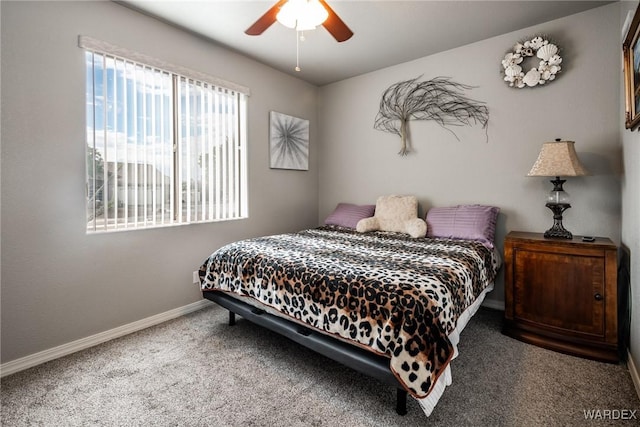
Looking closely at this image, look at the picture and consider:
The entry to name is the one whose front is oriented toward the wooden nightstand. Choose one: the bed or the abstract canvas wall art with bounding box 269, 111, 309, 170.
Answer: the abstract canvas wall art

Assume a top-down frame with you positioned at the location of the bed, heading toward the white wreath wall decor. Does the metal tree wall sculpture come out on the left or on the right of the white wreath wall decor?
left

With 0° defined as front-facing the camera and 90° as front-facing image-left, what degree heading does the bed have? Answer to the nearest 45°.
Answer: approximately 45°

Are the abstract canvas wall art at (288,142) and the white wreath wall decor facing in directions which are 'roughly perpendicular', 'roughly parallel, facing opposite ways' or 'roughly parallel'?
roughly perpendicular

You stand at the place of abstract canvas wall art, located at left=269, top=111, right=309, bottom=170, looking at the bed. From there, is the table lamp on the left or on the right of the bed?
left

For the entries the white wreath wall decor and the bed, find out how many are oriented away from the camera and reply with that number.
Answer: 0

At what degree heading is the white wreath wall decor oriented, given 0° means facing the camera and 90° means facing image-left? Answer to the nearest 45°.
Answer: approximately 0°

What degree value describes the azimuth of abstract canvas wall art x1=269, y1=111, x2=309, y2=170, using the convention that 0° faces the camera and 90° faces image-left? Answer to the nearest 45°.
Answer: approximately 315°

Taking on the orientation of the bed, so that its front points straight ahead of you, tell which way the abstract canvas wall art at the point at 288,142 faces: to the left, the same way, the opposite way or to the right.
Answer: to the left

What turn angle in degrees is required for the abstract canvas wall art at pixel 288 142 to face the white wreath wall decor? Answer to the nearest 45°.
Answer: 0° — it already faces it

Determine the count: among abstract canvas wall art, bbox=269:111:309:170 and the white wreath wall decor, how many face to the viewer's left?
0

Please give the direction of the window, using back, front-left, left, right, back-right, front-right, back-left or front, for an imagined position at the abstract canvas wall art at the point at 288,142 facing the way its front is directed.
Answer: right
